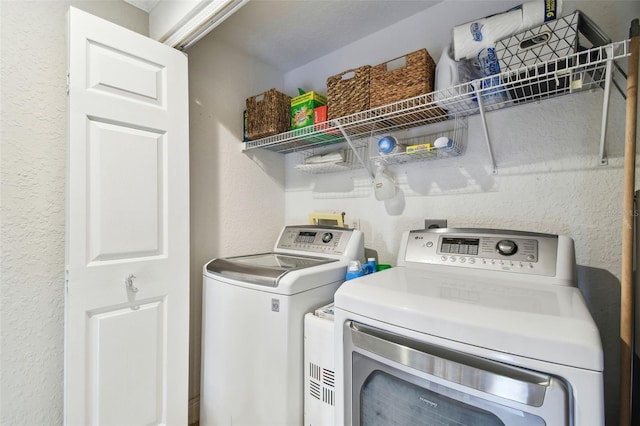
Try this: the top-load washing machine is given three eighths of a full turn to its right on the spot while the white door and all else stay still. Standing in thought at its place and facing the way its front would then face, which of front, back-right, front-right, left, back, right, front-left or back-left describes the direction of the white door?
left

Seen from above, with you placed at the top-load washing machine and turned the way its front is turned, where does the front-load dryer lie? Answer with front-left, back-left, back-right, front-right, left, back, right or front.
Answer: left

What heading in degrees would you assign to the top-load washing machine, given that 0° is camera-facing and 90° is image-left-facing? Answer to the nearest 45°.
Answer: approximately 45°

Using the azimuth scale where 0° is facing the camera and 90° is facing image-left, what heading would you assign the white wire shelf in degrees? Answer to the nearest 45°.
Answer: approximately 45°

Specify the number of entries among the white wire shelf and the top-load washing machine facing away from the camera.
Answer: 0
